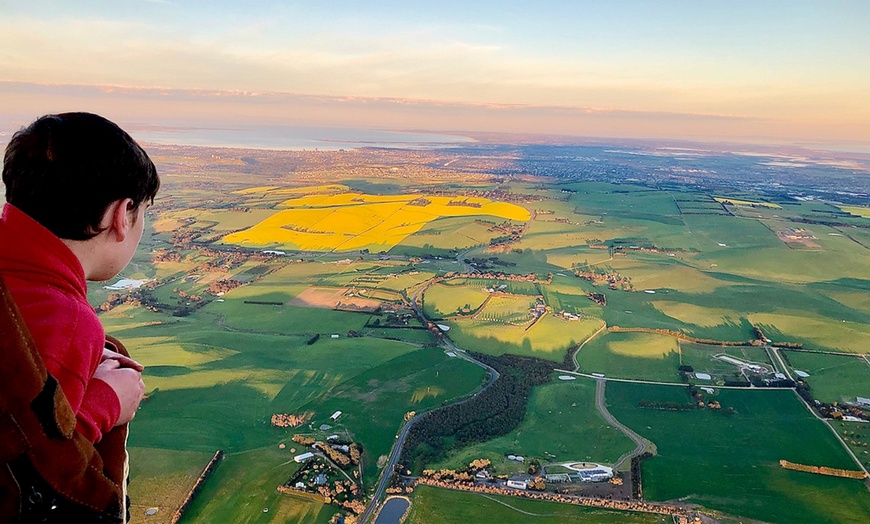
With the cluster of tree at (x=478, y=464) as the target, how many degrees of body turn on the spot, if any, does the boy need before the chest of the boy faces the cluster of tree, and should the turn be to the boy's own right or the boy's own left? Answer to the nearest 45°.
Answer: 0° — they already face it

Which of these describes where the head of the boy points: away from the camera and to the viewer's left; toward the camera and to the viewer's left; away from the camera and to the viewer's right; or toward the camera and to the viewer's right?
away from the camera and to the viewer's right

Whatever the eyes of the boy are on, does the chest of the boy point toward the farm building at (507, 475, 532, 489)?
yes

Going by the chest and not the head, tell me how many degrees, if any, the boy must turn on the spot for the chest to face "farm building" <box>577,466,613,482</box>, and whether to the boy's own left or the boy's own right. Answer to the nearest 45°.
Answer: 0° — they already face it

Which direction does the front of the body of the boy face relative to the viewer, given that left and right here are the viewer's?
facing away from the viewer and to the right of the viewer
